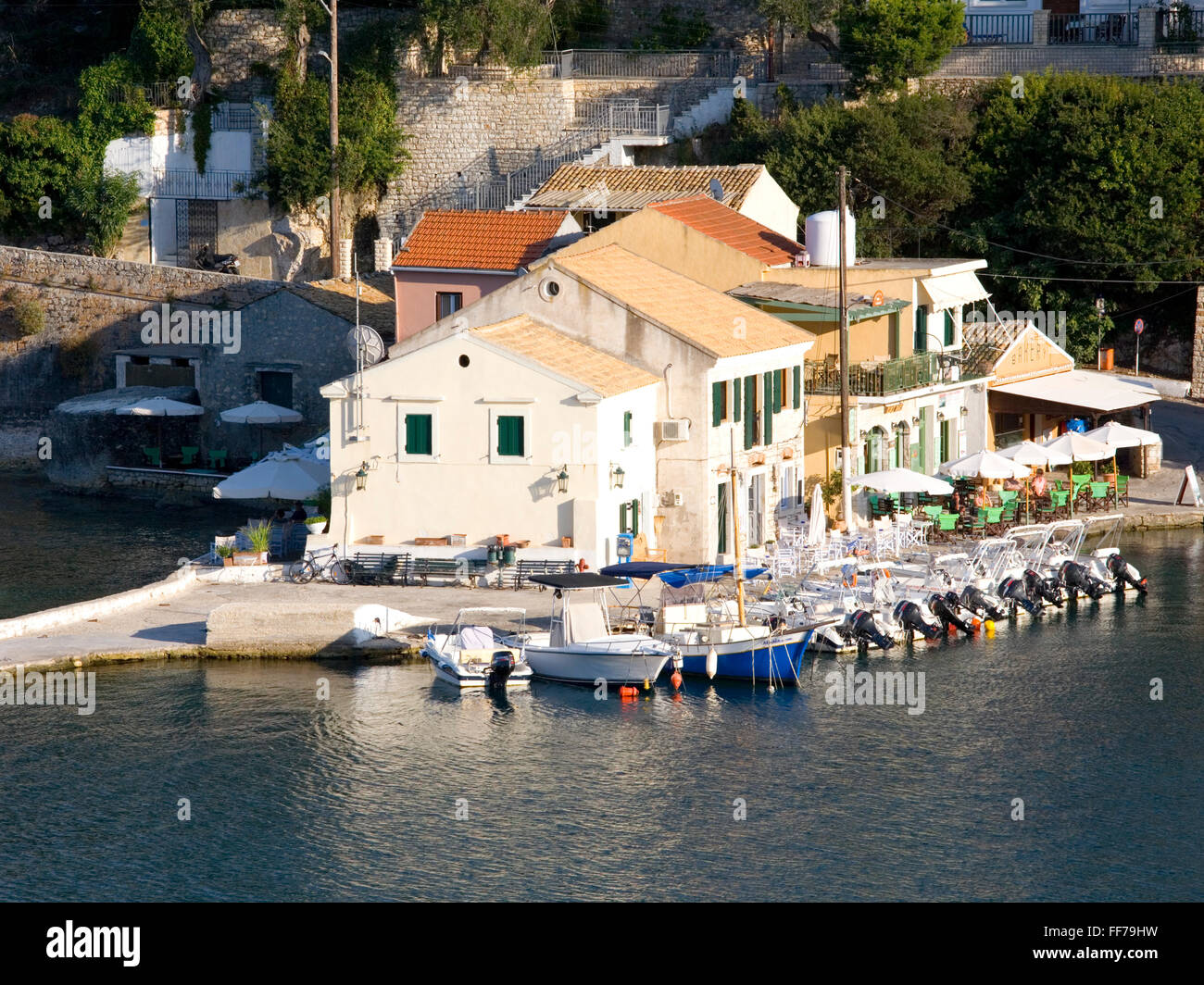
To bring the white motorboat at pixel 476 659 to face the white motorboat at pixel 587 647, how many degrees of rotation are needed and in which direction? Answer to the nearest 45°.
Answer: approximately 135° to its right

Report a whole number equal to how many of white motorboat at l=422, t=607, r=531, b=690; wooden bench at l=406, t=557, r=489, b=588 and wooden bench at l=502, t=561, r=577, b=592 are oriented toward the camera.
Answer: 2

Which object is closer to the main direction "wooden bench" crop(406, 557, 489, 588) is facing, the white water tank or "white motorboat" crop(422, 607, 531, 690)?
the white motorboat

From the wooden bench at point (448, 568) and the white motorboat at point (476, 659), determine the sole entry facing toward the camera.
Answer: the wooden bench

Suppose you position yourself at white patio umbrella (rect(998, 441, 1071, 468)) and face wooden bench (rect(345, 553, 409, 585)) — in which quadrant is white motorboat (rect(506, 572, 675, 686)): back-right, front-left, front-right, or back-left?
front-left

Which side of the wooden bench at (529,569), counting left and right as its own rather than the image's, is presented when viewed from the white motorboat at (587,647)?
front

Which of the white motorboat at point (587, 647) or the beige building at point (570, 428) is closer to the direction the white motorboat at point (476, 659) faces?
the beige building

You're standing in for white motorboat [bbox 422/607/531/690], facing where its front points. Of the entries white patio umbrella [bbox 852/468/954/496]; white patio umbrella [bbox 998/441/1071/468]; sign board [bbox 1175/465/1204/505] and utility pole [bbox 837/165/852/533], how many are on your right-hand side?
4

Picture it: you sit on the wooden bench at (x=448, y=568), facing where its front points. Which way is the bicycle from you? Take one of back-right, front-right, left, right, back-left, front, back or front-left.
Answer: right

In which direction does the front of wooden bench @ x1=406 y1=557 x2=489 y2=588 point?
toward the camera

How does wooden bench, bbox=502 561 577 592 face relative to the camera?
toward the camera

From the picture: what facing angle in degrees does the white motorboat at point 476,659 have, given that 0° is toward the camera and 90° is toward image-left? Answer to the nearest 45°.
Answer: approximately 135°

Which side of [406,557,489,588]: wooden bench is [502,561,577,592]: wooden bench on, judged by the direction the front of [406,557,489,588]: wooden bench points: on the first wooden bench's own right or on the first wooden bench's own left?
on the first wooden bench's own left

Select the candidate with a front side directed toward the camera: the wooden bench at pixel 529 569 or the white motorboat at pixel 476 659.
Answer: the wooden bench

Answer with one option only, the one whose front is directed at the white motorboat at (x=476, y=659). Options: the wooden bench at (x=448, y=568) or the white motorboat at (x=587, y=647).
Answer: the wooden bench

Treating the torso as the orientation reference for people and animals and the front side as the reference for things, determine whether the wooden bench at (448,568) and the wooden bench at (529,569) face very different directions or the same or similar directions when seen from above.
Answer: same or similar directions

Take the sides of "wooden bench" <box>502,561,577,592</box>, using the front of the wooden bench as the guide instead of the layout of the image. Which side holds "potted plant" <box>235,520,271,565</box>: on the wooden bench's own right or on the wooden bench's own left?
on the wooden bench's own right
